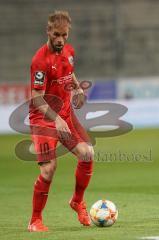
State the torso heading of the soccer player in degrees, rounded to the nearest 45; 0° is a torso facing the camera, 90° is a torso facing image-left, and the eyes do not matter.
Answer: approximately 315°
